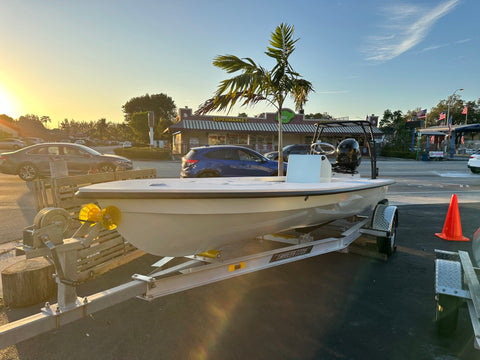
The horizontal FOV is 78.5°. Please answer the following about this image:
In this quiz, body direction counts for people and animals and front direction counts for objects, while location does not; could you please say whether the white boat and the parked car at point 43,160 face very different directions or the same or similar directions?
very different directions

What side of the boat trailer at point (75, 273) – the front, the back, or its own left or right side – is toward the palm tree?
back

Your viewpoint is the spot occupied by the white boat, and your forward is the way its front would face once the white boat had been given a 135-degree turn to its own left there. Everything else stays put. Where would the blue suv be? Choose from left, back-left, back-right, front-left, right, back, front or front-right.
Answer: left

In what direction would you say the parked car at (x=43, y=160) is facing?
to the viewer's right

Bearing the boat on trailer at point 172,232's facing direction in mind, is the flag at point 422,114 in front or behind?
behind

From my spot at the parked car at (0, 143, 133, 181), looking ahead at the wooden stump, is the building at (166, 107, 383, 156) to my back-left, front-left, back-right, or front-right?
back-left
